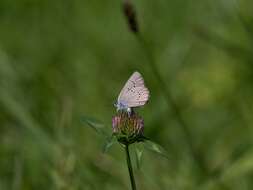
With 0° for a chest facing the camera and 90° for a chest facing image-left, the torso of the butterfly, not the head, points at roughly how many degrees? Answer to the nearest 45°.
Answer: approximately 90°
